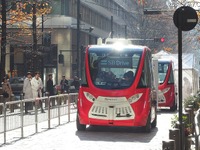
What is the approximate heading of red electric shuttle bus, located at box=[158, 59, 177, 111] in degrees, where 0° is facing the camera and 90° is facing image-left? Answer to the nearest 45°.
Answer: approximately 0°

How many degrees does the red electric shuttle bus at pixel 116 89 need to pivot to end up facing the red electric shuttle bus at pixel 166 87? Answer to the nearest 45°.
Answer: approximately 180°

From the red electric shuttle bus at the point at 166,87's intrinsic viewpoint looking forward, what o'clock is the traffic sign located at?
The traffic sign is roughly at 12 o'clock from the red electric shuttle bus.

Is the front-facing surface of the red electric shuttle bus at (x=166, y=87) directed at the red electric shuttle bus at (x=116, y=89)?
yes
